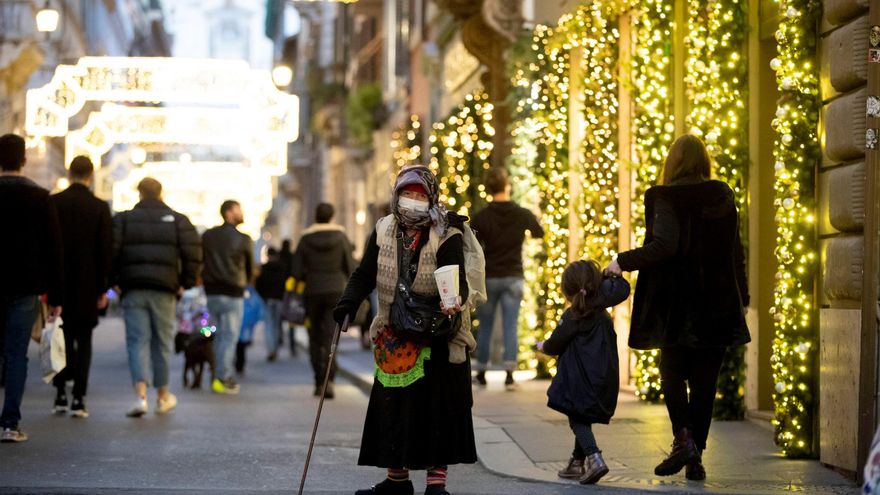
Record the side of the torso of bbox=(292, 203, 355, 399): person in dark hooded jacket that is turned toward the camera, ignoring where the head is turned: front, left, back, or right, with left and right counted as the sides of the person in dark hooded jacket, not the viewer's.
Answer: back

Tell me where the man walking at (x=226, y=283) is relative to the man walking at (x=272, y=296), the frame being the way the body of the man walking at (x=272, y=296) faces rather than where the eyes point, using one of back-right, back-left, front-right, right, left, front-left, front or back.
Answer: back

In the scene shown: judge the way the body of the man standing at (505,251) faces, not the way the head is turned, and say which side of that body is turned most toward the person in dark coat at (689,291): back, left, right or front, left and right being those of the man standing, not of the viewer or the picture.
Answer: back

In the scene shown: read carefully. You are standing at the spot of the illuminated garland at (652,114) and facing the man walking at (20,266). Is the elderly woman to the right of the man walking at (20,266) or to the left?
left

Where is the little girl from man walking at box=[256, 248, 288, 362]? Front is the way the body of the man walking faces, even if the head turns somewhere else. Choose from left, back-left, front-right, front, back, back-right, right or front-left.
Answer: back

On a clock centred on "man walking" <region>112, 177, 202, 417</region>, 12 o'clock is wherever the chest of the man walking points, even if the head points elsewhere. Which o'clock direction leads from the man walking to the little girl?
The little girl is roughly at 5 o'clock from the man walking.

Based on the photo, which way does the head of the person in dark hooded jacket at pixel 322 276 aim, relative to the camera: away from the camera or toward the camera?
away from the camera

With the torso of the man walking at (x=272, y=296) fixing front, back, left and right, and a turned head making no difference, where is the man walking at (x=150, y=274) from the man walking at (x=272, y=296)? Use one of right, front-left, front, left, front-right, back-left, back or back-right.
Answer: back

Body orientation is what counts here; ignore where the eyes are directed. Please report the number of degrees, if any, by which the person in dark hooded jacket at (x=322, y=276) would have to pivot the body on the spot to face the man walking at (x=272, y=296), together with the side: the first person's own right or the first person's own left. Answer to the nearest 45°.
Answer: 0° — they already face them

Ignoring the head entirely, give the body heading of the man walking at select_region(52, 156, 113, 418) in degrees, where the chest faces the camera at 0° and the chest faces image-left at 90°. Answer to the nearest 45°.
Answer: approximately 180°

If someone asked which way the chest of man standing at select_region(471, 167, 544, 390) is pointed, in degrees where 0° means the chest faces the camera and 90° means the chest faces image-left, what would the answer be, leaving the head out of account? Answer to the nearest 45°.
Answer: approximately 180°

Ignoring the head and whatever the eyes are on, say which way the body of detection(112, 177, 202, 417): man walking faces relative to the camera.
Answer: away from the camera
